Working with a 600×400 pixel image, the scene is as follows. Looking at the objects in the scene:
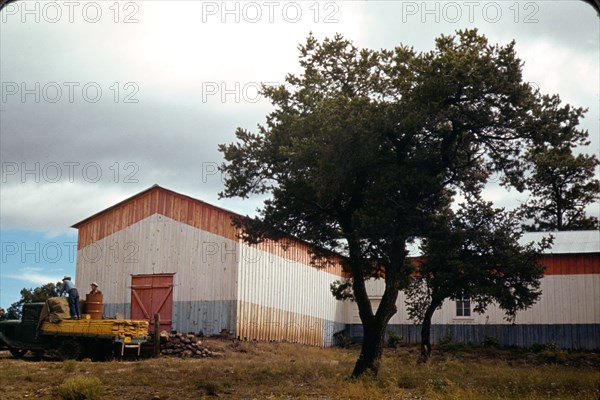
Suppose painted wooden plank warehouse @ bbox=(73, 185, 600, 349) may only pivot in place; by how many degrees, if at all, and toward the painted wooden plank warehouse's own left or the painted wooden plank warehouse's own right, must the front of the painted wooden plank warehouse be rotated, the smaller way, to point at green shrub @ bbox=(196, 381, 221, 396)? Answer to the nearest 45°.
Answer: approximately 45° to the painted wooden plank warehouse's own left

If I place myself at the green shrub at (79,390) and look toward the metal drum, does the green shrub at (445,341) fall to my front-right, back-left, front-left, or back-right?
front-right

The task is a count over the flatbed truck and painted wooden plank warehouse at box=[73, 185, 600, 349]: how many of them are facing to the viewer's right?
0

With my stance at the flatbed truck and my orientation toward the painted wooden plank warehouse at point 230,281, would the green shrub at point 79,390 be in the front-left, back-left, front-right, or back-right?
back-right

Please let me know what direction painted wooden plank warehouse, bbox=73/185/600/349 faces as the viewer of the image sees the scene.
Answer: facing the viewer and to the left of the viewer

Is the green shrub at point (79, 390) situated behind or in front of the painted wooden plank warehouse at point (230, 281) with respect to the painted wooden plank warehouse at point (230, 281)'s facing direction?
in front

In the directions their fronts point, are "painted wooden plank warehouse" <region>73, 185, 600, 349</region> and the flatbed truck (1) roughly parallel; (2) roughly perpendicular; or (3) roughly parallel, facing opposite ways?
roughly perpendicular

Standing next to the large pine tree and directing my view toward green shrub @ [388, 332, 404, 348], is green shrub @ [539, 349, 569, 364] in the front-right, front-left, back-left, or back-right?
front-right

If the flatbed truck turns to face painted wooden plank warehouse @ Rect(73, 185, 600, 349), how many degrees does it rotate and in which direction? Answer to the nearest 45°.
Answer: approximately 90° to its right

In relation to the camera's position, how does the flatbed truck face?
facing away from the viewer and to the left of the viewer

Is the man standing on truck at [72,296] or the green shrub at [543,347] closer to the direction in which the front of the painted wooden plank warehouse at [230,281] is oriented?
the man standing on truck
